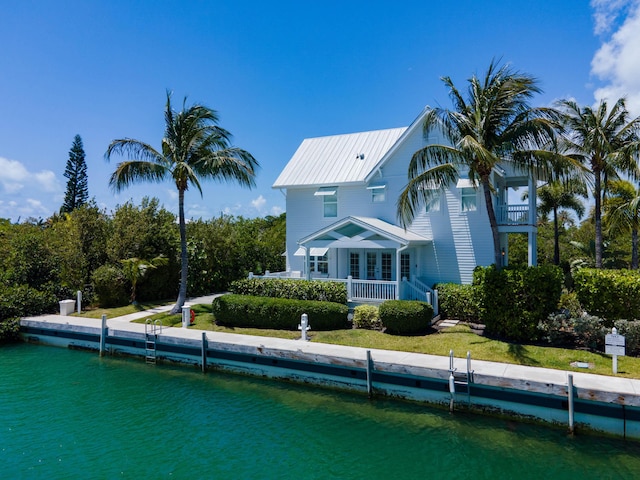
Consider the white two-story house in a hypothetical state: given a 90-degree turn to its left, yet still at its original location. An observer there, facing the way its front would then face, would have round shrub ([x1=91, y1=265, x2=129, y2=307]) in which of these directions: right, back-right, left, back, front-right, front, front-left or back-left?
back

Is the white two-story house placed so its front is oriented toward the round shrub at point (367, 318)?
yes

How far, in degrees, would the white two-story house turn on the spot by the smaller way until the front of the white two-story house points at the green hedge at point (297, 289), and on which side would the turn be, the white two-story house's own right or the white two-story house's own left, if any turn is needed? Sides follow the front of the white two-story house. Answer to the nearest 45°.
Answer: approximately 45° to the white two-story house's own right

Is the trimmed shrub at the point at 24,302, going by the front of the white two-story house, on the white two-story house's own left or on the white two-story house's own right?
on the white two-story house's own right

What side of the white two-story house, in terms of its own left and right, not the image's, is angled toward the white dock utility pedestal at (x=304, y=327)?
front

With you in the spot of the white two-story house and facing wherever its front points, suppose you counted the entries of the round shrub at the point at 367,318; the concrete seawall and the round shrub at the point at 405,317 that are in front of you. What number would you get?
3

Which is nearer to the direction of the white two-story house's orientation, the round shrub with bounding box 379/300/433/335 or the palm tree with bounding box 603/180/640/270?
the round shrub

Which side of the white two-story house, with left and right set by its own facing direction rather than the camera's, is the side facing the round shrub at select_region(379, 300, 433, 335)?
front

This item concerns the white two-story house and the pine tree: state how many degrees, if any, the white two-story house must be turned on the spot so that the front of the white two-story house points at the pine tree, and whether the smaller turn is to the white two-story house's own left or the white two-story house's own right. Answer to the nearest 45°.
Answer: approximately 135° to the white two-story house's own right

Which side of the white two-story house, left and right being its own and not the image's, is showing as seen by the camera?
front

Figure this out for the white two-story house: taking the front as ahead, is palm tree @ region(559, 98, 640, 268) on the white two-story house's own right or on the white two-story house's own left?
on the white two-story house's own left

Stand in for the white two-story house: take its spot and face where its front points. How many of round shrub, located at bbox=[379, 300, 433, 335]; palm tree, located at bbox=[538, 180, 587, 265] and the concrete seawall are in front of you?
2

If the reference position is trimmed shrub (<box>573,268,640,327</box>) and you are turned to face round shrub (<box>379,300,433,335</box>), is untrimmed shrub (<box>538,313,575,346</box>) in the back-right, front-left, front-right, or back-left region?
front-left

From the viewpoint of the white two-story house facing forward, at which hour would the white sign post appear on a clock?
The white sign post is roughly at 11 o'clock from the white two-story house.

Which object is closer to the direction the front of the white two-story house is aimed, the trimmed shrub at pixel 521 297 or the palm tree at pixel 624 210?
the trimmed shrub

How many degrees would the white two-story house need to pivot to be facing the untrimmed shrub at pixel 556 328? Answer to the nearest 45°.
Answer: approximately 45° to its left
